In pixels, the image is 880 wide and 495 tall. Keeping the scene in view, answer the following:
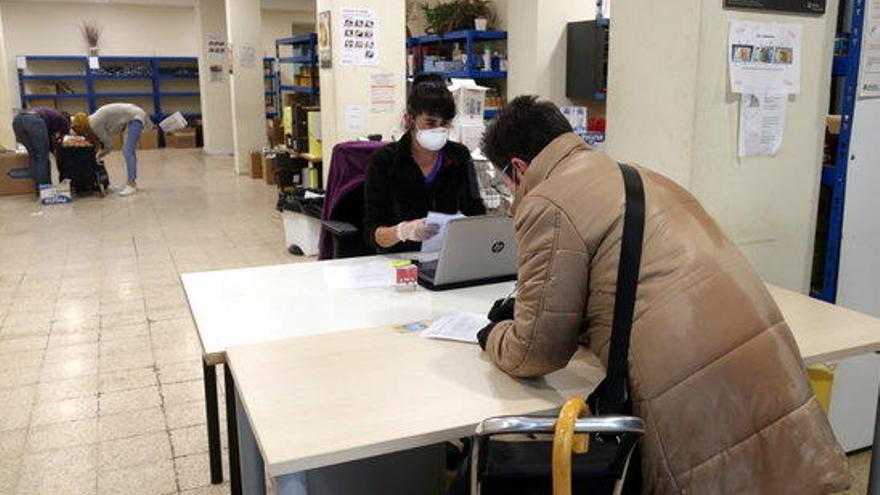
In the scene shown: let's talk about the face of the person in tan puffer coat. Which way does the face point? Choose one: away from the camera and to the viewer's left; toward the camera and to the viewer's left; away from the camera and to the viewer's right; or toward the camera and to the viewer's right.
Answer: away from the camera and to the viewer's left

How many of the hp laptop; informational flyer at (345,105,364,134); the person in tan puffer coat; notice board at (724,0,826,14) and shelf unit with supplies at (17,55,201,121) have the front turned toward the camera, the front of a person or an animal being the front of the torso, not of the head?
3

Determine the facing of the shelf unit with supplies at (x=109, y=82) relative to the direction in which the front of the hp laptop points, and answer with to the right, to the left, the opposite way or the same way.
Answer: the opposite way

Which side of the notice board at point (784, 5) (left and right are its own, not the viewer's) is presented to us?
front

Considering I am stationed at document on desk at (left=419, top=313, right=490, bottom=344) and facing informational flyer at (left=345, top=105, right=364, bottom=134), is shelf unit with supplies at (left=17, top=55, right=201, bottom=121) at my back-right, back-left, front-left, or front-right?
front-left

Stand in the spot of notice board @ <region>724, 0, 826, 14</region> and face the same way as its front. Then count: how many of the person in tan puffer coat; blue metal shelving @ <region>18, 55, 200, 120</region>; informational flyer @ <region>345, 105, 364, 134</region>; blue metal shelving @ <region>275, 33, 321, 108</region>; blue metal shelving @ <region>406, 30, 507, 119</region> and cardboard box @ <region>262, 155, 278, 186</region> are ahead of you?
1

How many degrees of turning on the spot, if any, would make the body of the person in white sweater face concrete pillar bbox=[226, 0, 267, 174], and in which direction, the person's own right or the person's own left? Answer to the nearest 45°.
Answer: approximately 135° to the person's own right

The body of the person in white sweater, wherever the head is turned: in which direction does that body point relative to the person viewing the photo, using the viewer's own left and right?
facing to the left of the viewer

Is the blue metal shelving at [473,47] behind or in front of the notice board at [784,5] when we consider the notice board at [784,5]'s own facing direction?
behind

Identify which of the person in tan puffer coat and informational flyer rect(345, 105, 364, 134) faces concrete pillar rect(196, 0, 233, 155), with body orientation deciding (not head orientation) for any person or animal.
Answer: the person in tan puffer coat

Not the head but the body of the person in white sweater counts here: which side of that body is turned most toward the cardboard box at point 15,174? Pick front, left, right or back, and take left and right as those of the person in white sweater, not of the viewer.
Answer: front

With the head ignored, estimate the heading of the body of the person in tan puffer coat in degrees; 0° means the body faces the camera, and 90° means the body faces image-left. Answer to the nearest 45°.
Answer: approximately 135°

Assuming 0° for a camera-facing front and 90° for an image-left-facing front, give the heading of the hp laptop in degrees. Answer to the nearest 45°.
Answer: approximately 135°

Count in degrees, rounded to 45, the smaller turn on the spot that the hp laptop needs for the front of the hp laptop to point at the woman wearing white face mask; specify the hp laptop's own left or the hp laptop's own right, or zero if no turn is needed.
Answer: approximately 45° to the hp laptop's own right

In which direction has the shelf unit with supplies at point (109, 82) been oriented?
toward the camera
